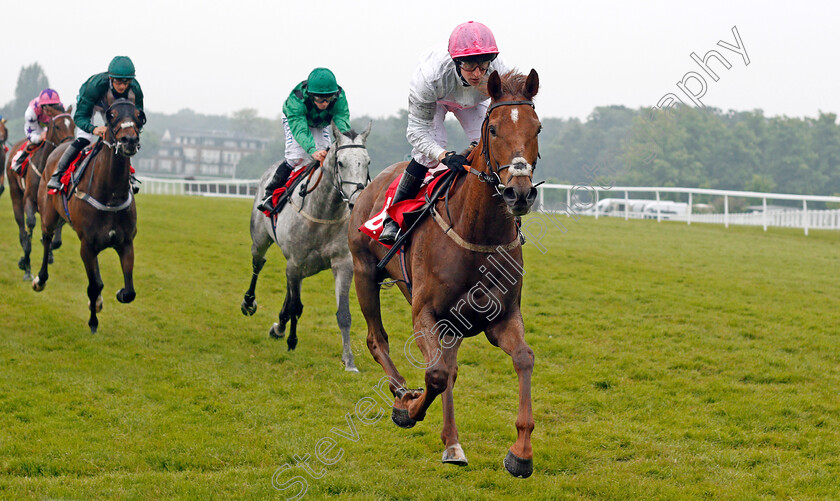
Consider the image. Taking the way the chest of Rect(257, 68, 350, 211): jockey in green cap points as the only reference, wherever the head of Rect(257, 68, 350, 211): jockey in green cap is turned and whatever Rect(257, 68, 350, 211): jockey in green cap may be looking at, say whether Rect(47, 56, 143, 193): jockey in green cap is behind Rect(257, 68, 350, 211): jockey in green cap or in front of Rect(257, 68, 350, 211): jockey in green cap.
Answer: behind

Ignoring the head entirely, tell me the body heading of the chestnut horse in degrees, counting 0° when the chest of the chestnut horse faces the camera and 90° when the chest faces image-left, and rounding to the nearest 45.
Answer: approximately 315°

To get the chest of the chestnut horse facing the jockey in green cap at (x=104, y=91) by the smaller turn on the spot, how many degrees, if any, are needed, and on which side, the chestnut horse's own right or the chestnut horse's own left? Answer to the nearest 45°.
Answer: approximately 180°

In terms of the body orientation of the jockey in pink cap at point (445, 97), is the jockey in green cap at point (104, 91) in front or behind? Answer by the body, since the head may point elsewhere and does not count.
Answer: behind

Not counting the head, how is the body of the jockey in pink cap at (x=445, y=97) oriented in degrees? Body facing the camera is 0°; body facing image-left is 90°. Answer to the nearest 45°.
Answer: approximately 315°

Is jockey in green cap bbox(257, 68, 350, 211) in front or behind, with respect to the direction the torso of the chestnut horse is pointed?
behind

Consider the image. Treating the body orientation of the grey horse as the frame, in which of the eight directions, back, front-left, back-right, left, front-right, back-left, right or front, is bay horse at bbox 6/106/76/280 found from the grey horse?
back
